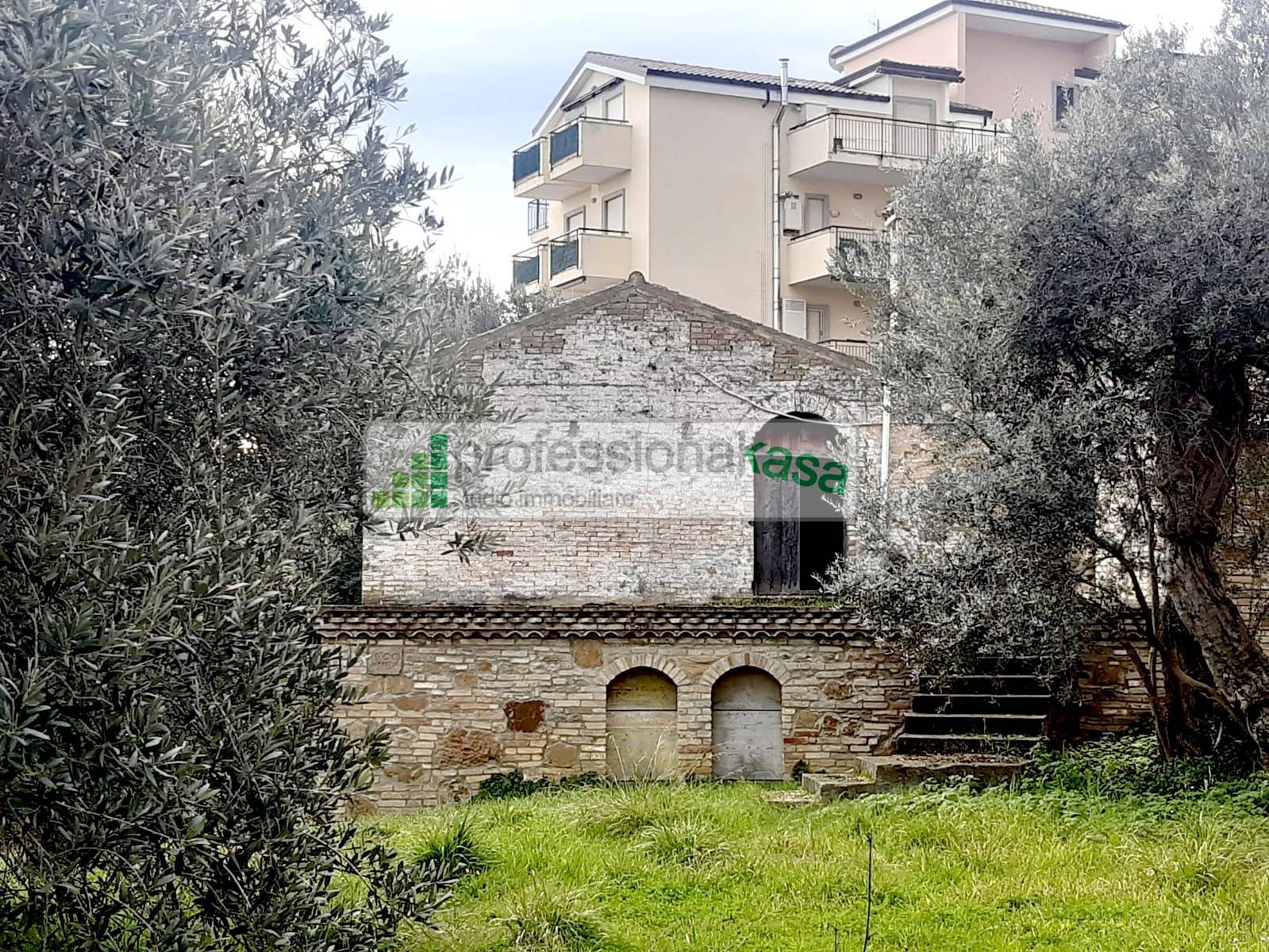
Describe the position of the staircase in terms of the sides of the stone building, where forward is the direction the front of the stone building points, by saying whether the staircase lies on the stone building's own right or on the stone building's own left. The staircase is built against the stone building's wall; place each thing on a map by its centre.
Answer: on the stone building's own left

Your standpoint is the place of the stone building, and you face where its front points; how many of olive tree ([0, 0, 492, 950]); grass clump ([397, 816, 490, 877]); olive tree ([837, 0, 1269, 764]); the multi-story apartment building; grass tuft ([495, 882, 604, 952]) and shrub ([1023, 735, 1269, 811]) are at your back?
1

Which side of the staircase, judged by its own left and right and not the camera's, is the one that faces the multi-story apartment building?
back

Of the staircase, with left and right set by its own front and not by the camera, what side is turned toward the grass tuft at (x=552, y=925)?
front

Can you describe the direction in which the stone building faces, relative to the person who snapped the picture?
facing the viewer

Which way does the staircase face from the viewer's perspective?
toward the camera

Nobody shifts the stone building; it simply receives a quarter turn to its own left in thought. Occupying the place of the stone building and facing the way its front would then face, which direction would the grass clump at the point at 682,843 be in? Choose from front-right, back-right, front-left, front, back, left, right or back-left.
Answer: right

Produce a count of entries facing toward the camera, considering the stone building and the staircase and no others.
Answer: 2

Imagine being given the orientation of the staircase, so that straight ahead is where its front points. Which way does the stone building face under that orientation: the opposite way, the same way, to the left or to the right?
the same way

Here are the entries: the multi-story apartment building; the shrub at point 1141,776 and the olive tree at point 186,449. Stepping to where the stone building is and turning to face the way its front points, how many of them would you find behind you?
1

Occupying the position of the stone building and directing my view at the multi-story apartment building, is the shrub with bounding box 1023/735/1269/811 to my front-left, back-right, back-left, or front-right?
back-right

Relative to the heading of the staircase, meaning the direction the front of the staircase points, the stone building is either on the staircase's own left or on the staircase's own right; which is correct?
on the staircase's own right
